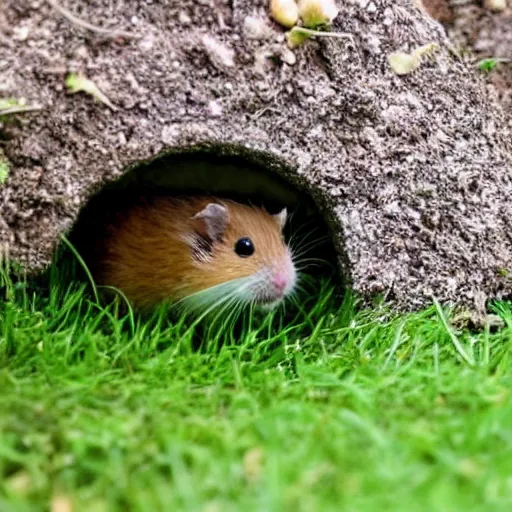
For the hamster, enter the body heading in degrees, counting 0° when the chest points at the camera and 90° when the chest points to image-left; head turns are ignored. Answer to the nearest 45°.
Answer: approximately 315°
